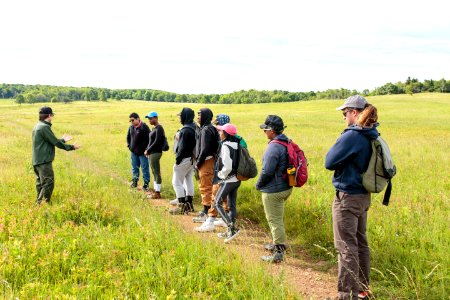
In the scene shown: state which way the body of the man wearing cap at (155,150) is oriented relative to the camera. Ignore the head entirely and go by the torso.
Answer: to the viewer's left

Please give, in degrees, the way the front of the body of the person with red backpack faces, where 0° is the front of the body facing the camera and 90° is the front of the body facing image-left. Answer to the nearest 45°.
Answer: approximately 90°

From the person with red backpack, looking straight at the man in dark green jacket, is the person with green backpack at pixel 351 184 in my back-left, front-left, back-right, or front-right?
back-left

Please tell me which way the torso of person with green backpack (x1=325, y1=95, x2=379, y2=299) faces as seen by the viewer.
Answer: to the viewer's left

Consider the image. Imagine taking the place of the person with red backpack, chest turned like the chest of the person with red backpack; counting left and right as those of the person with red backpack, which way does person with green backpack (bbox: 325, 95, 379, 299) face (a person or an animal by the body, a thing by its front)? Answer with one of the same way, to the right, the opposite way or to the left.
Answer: the same way

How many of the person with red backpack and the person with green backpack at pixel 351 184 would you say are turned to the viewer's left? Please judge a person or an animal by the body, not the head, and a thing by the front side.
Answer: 2

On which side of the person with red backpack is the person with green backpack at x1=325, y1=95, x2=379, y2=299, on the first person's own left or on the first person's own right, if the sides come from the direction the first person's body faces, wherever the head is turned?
on the first person's own left

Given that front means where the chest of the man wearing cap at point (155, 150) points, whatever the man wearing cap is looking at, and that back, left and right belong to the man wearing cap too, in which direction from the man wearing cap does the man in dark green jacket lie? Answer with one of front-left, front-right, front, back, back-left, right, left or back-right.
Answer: front-left

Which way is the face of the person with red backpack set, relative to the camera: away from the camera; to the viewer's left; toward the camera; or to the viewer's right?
to the viewer's left

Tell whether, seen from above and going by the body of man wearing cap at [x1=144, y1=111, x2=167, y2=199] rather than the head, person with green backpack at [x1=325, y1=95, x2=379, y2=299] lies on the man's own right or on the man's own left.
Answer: on the man's own left

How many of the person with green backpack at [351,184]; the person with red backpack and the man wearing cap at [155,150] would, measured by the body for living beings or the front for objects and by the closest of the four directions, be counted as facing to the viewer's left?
3

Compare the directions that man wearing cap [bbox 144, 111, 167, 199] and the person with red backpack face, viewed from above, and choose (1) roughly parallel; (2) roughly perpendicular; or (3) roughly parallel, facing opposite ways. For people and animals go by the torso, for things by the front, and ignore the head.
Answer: roughly parallel

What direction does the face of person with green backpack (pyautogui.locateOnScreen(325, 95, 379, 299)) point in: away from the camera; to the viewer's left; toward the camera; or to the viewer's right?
to the viewer's left

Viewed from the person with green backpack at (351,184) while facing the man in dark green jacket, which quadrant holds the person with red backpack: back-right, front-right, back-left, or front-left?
front-right

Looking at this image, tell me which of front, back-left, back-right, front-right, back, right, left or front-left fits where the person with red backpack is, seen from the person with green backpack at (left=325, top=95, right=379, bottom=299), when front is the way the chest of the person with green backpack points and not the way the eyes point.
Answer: front-right
